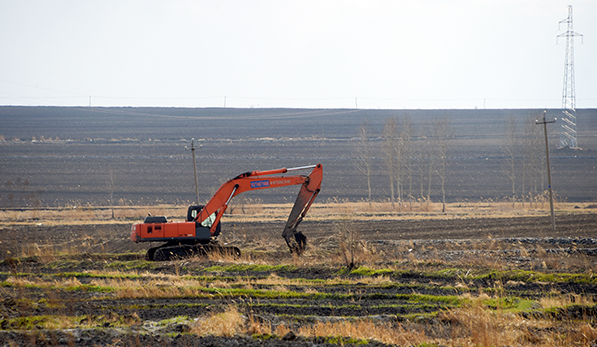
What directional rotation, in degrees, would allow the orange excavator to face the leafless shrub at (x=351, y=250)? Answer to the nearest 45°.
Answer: approximately 45° to its right

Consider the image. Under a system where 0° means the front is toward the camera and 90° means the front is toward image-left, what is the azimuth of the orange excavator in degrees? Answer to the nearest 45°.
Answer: approximately 270°
